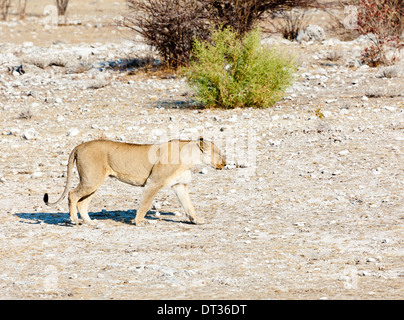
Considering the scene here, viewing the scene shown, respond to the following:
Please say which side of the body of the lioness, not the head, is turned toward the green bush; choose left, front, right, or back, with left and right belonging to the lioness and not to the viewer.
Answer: left

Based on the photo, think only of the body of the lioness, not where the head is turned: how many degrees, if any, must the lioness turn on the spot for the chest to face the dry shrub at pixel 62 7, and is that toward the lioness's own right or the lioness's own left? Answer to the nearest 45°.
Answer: approximately 90° to the lioness's own left

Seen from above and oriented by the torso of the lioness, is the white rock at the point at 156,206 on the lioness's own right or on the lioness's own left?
on the lioness's own left

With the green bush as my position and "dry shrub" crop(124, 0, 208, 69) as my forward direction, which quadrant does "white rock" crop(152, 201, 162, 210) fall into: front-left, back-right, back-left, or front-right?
back-left

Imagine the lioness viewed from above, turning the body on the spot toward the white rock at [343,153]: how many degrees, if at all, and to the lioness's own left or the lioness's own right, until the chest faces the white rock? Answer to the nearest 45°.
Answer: approximately 45° to the lioness's own left

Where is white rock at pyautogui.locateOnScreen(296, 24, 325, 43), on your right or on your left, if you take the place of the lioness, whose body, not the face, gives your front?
on your left

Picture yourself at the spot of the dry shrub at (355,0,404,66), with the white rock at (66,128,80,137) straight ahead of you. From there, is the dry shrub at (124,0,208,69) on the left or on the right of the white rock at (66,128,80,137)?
right

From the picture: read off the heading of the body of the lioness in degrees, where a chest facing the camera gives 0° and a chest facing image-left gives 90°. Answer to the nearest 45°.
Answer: approximately 270°

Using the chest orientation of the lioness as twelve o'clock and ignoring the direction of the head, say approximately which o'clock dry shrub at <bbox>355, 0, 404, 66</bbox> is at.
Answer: The dry shrub is roughly at 10 o'clock from the lioness.

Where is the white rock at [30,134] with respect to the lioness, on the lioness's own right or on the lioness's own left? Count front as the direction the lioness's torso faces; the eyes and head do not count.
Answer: on the lioness's own left

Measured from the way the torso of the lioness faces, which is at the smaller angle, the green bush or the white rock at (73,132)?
the green bush

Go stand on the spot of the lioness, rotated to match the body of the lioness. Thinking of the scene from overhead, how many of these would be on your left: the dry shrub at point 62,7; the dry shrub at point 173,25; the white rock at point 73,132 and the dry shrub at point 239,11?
4
